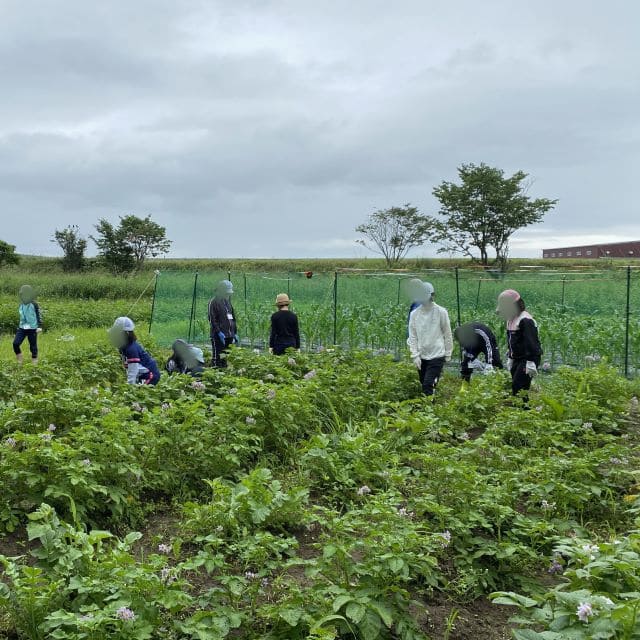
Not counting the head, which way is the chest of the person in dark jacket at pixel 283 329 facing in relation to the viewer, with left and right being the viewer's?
facing away from the viewer

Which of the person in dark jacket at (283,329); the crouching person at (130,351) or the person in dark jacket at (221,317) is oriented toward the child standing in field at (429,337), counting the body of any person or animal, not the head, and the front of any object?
the person in dark jacket at (221,317)

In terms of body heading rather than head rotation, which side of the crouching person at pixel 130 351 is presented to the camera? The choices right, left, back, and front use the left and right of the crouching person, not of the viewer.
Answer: left

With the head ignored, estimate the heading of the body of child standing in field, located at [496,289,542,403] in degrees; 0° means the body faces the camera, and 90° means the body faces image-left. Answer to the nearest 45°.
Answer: approximately 45°

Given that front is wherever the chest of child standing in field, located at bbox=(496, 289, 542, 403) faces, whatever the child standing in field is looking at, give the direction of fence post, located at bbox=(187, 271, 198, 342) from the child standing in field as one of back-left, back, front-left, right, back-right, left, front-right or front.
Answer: right

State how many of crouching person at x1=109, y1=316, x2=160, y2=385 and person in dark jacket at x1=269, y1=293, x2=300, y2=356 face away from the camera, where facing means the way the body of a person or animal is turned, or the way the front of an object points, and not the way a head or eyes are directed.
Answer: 1

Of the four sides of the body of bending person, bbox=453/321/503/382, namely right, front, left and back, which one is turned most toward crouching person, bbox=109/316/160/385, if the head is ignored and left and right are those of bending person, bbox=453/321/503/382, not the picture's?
front

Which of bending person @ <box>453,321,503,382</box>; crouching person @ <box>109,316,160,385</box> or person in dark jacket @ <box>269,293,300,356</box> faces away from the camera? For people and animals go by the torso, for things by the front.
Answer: the person in dark jacket

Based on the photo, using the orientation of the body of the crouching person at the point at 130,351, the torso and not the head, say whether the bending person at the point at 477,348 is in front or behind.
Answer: behind

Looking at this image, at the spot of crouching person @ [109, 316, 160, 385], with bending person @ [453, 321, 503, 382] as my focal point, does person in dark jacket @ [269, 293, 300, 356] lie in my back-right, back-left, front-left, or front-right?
front-left

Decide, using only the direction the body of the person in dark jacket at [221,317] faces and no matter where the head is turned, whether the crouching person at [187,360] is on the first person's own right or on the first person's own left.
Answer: on the first person's own right

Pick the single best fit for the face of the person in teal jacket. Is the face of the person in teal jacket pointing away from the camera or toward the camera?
toward the camera

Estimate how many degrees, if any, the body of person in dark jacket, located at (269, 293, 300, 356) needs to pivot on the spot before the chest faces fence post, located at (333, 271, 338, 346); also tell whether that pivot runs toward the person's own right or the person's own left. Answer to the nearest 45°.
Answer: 0° — they already face it
